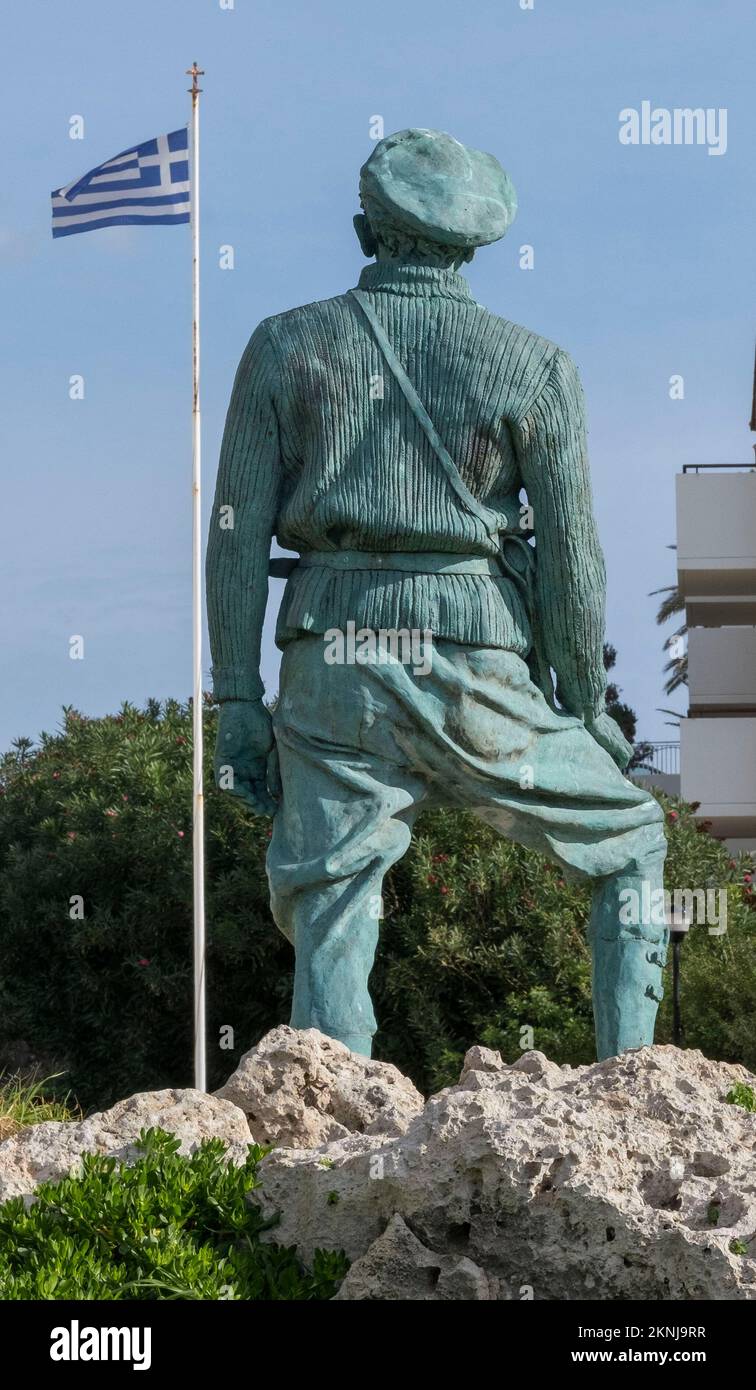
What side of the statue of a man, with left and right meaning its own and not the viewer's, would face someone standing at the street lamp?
front

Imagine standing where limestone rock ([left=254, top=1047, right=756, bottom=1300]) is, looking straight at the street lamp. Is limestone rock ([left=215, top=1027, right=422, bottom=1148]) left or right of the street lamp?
left

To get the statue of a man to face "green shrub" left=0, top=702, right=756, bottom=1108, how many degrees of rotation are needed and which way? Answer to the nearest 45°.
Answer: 0° — it already faces it

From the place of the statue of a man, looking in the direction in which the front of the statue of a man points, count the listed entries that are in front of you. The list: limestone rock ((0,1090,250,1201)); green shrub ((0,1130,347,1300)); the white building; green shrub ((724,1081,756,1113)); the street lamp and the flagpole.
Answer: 3

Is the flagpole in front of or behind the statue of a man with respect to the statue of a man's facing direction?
in front

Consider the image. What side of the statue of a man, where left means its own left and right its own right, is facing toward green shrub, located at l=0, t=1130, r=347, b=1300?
back

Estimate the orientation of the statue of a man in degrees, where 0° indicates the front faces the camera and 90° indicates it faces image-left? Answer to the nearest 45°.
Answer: approximately 180°

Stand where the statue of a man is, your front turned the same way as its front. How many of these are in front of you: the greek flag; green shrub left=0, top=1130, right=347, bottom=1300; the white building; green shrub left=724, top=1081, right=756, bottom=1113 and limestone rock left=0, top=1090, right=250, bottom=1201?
2

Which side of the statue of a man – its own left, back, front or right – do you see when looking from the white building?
front

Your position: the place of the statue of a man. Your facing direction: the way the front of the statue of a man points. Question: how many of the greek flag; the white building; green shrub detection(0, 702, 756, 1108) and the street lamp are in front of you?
4
